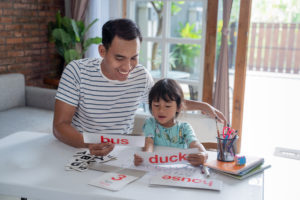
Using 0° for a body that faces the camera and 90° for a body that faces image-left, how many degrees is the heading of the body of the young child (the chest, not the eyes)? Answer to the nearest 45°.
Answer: approximately 0°

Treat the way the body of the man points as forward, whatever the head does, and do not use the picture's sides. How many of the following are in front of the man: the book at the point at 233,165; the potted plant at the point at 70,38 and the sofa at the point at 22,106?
1

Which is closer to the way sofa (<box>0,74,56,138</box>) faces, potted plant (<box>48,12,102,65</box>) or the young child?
the young child

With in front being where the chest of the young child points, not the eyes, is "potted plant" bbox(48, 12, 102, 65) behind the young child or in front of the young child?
behind

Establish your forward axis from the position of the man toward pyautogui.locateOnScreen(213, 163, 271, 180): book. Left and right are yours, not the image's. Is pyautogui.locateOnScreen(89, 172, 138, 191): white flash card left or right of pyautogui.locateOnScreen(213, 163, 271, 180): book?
right

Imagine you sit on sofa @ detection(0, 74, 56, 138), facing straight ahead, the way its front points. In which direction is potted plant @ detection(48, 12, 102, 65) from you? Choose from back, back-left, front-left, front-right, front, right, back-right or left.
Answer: left

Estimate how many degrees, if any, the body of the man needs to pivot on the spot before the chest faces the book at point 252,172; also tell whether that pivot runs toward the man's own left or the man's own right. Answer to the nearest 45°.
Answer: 0° — they already face it

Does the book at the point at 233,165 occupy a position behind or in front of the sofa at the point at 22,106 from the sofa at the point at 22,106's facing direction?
in front

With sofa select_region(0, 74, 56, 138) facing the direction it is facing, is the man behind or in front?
in front
